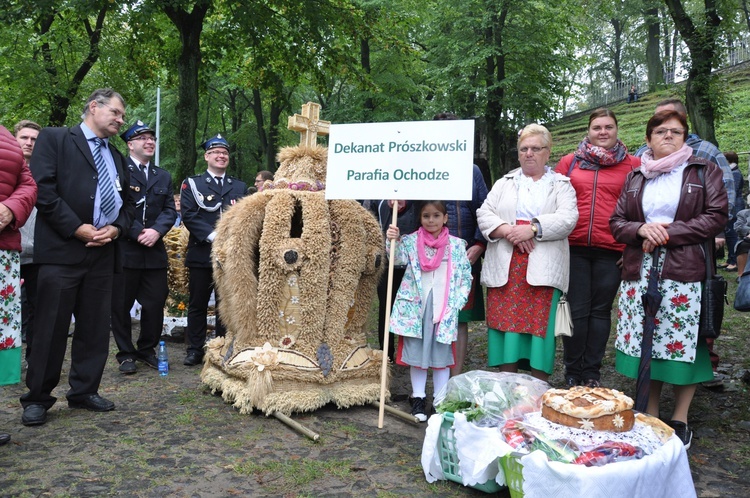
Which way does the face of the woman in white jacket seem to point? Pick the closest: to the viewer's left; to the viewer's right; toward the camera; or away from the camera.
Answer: toward the camera

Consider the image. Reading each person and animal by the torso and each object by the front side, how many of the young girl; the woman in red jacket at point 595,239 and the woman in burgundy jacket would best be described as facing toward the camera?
3

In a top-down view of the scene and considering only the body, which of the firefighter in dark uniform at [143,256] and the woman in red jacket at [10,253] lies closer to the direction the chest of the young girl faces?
the woman in red jacket

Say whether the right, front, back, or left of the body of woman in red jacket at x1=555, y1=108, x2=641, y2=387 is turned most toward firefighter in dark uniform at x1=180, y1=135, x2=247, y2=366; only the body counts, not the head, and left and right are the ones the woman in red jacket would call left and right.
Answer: right

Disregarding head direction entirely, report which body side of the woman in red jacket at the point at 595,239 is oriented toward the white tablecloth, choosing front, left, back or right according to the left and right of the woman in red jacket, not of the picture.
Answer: front

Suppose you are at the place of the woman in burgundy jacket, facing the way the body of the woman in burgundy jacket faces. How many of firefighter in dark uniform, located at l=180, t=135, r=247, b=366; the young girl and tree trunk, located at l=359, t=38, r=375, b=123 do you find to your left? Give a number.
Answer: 0

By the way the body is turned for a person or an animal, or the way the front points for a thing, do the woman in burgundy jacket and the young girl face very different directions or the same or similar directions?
same or similar directions

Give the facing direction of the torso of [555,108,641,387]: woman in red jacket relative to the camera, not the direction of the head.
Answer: toward the camera

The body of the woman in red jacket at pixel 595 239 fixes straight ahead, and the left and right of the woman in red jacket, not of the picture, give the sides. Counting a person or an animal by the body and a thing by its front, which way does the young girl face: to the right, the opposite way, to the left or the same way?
the same way

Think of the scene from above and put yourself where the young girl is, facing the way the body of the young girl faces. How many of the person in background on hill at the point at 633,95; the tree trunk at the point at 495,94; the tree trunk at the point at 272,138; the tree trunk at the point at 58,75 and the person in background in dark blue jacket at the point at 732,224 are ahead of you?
0

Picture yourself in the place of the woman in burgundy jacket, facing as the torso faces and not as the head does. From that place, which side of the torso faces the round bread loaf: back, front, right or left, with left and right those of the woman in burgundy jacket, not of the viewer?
front

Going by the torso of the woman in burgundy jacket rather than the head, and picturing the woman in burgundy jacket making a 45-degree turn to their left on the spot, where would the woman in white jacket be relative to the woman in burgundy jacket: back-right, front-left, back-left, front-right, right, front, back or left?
back-right

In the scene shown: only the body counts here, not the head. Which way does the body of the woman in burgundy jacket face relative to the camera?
toward the camera

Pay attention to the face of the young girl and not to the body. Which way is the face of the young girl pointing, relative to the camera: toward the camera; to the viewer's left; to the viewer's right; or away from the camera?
toward the camera

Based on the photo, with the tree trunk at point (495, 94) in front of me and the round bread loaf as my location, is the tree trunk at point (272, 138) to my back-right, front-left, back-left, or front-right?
front-left

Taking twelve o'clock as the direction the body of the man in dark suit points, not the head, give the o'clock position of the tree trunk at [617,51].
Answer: The tree trunk is roughly at 9 o'clock from the man in dark suit.

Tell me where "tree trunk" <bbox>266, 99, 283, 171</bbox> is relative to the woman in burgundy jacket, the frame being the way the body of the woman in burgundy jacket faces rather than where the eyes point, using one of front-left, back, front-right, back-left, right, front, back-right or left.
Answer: back-right

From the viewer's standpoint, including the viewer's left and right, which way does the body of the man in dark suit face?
facing the viewer and to the right of the viewer

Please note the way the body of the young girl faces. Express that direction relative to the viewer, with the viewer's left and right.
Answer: facing the viewer
